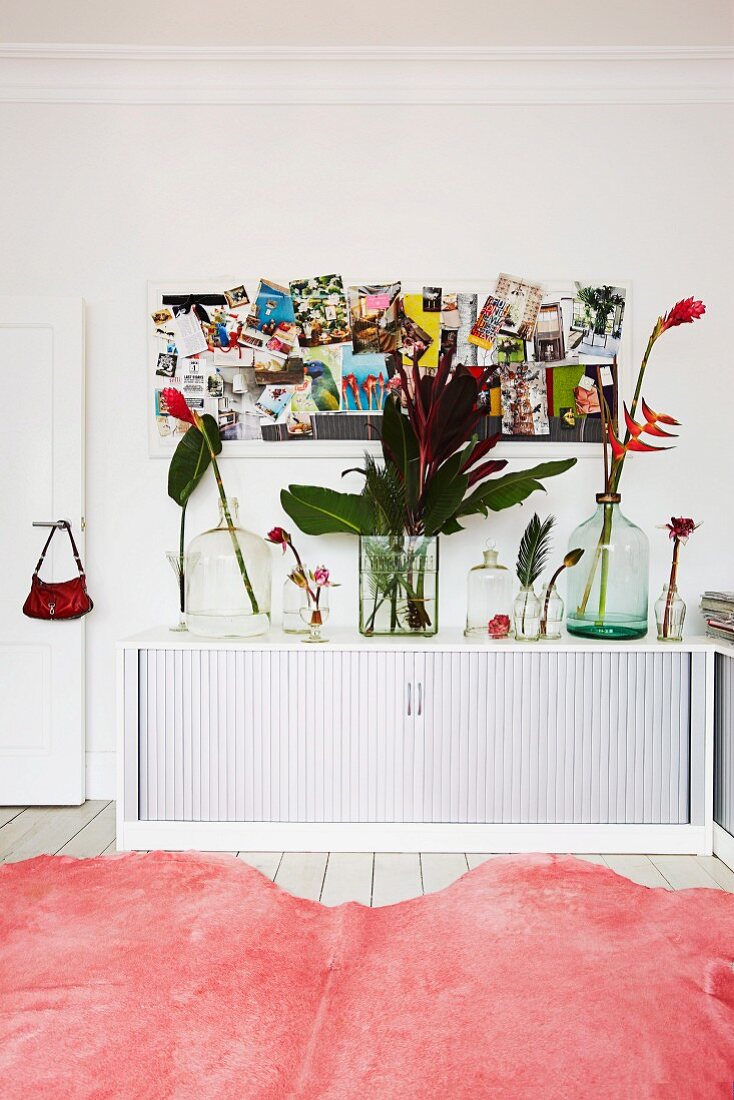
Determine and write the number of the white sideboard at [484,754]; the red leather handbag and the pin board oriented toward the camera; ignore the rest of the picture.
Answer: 3

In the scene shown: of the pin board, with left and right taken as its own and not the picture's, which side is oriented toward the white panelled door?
right

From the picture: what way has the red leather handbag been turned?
toward the camera

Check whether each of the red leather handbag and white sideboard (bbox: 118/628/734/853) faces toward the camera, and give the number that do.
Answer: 2

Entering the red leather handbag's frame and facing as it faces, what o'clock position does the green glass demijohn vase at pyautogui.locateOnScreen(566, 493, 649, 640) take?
The green glass demijohn vase is roughly at 10 o'clock from the red leather handbag.

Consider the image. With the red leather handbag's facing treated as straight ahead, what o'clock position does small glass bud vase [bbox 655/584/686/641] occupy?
The small glass bud vase is roughly at 10 o'clock from the red leather handbag.

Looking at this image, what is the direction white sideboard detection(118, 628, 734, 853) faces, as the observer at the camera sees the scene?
facing the viewer

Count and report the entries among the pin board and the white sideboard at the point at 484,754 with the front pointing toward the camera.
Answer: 2
